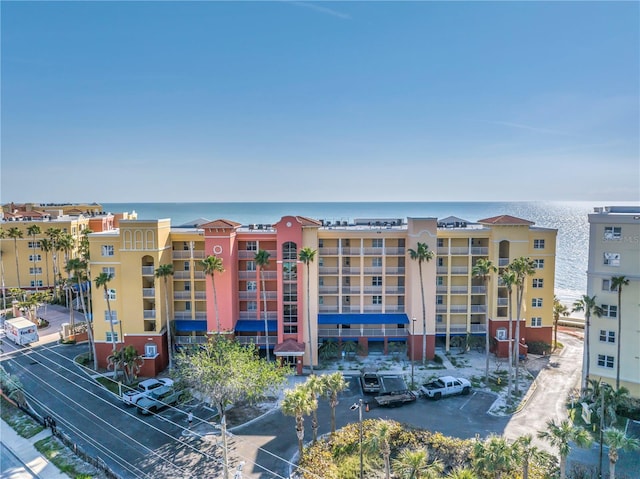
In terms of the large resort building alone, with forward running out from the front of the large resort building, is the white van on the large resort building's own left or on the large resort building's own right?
on the large resort building's own right

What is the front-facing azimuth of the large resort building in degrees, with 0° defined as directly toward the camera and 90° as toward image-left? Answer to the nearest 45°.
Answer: approximately 0°

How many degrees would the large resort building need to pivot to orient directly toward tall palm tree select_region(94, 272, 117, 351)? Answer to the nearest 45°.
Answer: approximately 90° to its right

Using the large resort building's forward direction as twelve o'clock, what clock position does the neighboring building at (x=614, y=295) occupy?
The neighboring building is roughly at 10 o'clock from the large resort building.

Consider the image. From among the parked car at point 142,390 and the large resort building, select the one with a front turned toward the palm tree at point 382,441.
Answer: the large resort building

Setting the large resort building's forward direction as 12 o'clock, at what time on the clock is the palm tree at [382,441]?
The palm tree is roughly at 12 o'clock from the large resort building.

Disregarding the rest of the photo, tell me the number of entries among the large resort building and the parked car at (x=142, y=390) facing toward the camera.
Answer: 1
